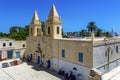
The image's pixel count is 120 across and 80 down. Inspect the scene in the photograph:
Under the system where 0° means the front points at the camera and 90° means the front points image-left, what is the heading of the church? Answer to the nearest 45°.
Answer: approximately 45°
